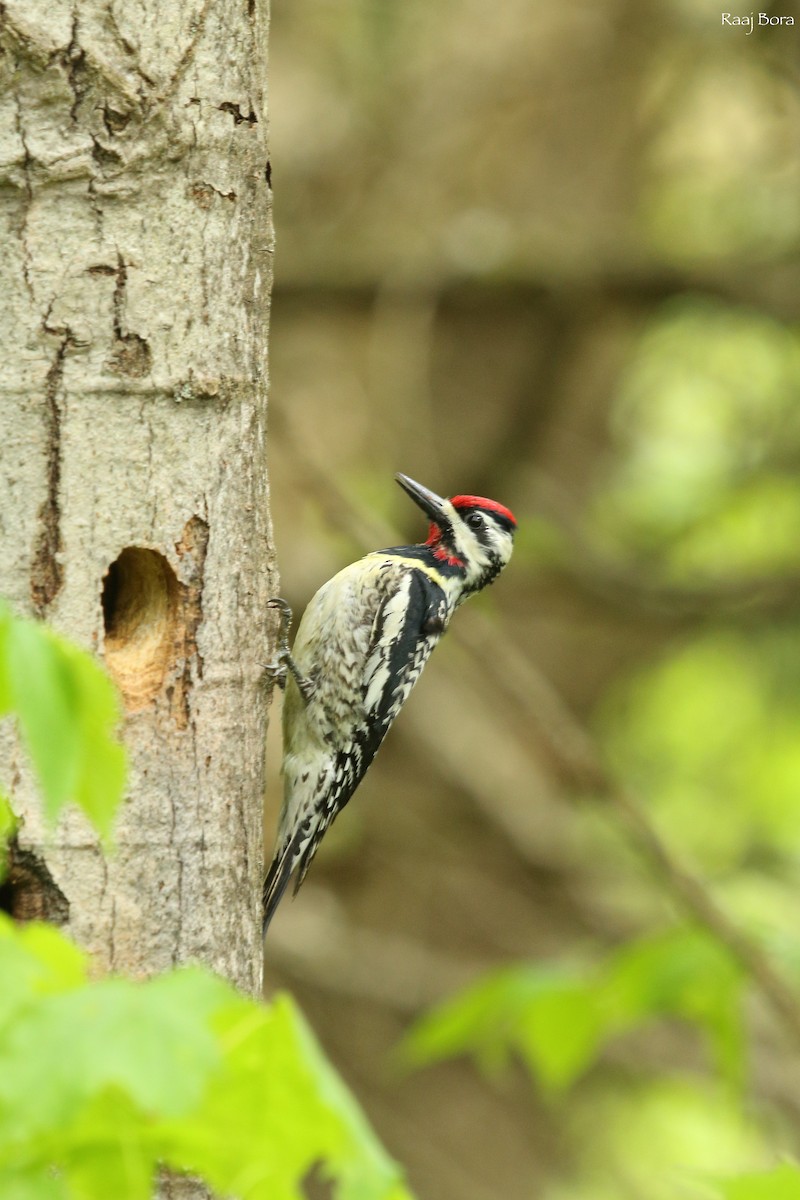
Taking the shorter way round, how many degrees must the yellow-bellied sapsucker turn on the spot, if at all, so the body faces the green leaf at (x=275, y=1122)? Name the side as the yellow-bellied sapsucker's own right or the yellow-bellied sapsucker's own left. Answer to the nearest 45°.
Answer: approximately 90° to the yellow-bellied sapsucker's own left

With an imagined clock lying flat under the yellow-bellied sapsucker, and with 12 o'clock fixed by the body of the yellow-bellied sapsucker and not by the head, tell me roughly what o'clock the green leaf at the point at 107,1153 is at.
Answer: The green leaf is roughly at 9 o'clock from the yellow-bellied sapsucker.

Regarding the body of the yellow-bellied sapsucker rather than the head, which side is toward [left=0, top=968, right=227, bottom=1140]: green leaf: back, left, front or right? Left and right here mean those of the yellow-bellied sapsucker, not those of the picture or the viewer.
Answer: left

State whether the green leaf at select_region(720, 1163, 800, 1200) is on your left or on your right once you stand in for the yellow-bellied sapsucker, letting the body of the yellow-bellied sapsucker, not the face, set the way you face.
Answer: on your left

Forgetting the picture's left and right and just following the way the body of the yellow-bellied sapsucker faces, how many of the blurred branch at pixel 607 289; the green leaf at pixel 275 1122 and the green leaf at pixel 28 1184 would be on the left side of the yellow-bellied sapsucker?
2

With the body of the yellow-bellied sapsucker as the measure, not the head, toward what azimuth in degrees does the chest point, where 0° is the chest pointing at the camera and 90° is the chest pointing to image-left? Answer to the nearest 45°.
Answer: approximately 90°
